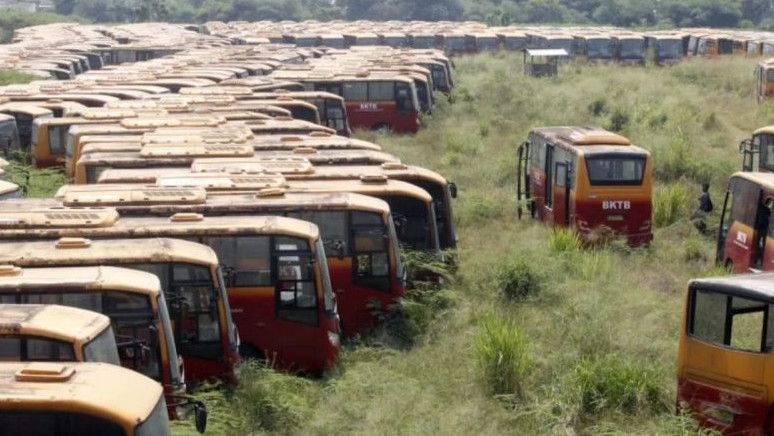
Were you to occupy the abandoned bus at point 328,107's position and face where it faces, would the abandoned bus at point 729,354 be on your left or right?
on your right

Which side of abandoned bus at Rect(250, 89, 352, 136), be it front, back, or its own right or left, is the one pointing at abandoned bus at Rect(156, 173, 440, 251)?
right

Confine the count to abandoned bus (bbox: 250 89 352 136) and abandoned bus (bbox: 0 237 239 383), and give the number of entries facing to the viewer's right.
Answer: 2

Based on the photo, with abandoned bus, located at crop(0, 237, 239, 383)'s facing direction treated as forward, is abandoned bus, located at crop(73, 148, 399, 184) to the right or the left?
on its left

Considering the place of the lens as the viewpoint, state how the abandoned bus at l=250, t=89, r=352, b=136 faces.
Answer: facing to the right of the viewer

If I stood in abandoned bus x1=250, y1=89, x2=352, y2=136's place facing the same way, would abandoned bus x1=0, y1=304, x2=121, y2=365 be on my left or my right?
on my right

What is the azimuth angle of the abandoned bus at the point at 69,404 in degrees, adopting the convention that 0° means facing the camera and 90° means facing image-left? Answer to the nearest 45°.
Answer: approximately 270°

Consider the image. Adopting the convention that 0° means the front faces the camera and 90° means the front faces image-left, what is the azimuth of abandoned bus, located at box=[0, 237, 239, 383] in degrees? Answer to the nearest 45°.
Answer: approximately 270°
